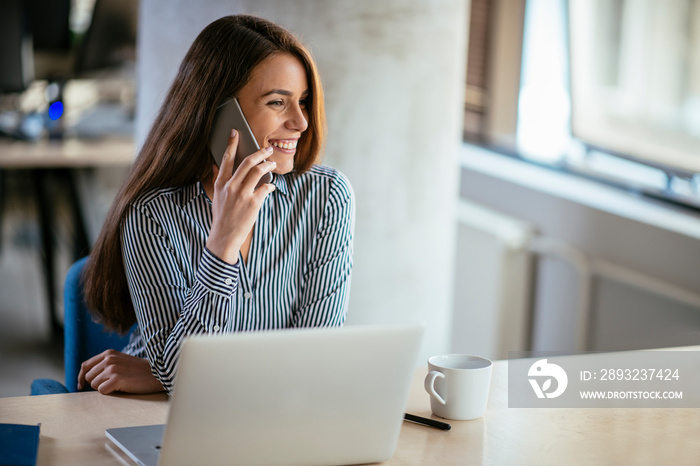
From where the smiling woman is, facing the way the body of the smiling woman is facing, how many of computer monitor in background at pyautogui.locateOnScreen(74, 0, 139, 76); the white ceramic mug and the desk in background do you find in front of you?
1

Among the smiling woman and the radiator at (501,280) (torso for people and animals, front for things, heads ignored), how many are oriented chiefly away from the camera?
0

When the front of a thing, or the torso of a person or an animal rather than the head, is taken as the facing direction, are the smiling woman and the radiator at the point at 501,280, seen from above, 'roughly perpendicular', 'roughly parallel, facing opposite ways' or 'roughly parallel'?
roughly perpendicular

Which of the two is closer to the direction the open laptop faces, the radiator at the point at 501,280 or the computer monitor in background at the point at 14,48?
the computer monitor in background

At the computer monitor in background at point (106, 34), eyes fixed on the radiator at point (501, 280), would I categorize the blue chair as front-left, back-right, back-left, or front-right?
front-right

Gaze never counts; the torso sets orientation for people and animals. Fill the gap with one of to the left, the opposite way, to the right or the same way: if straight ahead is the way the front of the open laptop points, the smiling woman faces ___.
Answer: the opposite way

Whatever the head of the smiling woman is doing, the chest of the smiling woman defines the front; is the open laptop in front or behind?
in front

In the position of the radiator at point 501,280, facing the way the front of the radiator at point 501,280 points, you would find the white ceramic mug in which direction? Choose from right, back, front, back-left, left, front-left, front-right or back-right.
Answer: front-left

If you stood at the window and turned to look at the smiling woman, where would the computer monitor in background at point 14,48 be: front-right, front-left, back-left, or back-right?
front-right

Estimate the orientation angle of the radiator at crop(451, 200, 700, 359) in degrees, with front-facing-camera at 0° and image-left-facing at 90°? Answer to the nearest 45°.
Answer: approximately 45°

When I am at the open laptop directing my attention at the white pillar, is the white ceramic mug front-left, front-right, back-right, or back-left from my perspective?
front-right

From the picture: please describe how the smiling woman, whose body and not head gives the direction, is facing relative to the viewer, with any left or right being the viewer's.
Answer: facing the viewer and to the right of the viewer

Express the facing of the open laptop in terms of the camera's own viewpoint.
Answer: facing away from the viewer and to the left of the viewer

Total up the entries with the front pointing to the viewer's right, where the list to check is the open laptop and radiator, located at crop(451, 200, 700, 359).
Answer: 0

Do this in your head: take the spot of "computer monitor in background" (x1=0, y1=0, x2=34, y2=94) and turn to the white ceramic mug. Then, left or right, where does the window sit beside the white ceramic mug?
left

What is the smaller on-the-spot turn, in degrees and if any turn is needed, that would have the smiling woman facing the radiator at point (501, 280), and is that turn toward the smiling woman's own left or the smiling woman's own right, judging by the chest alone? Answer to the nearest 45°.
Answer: approximately 90° to the smiling woman's own left
